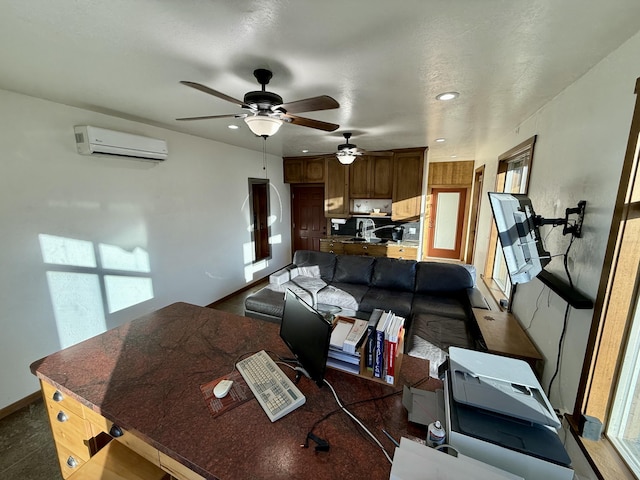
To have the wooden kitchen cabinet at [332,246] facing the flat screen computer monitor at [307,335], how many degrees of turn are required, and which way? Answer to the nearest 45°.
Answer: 0° — it already faces it

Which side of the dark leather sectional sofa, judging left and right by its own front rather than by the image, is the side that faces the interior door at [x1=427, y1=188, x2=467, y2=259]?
back

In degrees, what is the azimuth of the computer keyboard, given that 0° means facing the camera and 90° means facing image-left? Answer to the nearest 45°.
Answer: approximately 45°

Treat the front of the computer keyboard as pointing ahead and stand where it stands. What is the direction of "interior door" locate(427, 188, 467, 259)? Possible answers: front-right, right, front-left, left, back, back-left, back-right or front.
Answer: back

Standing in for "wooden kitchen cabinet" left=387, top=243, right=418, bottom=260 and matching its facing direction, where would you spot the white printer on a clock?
The white printer is roughly at 12 o'clock from the wooden kitchen cabinet.

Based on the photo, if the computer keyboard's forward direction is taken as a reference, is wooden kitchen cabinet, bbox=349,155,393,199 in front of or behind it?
behind

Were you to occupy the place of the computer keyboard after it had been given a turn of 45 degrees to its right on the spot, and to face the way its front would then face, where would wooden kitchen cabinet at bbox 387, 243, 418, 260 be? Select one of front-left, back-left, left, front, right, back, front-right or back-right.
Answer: back-right

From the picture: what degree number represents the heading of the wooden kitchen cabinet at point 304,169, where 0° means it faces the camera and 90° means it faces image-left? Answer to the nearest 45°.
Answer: approximately 0°

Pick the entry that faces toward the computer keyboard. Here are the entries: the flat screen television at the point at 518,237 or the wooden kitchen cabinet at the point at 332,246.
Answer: the wooden kitchen cabinet
